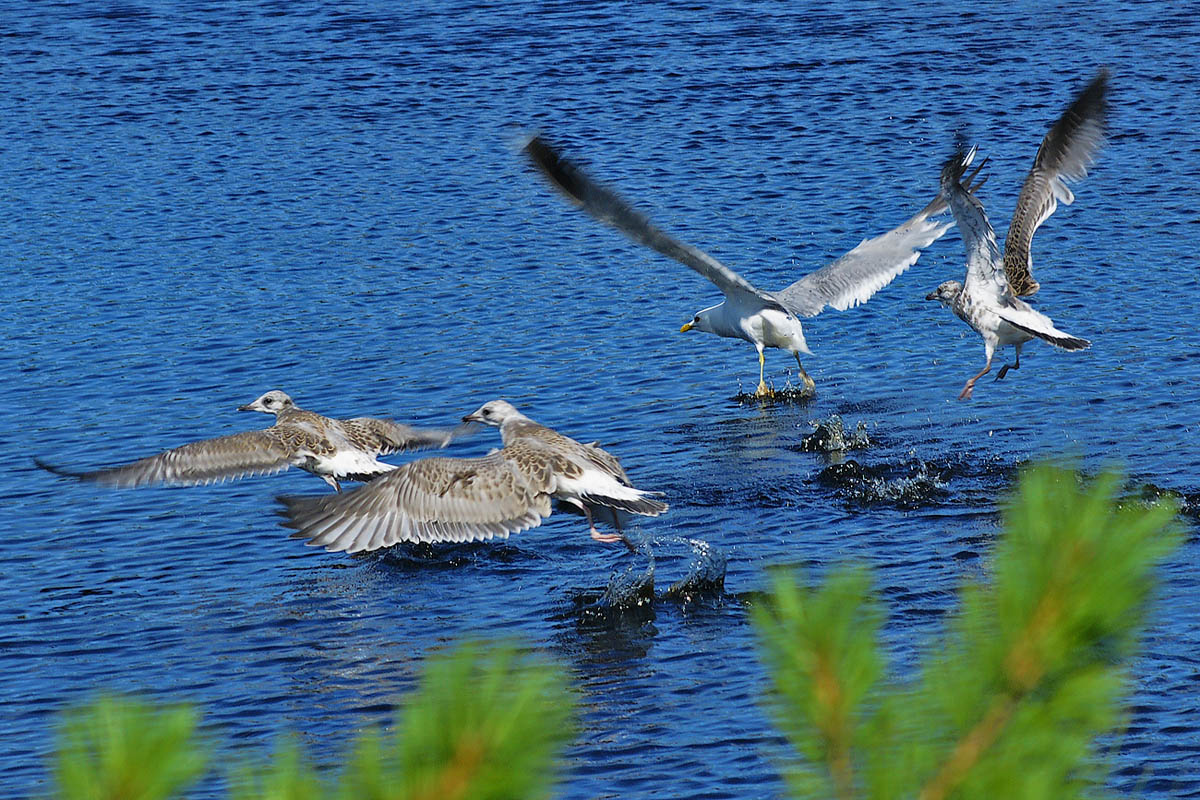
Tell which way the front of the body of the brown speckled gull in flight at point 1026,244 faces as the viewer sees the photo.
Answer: to the viewer's left

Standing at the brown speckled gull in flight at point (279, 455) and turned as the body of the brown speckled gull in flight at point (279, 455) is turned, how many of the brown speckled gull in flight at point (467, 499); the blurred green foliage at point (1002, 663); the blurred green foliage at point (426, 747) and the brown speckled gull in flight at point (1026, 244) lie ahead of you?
0

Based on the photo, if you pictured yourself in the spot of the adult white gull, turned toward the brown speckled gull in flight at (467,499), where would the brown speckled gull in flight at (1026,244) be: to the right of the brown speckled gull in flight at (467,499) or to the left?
left

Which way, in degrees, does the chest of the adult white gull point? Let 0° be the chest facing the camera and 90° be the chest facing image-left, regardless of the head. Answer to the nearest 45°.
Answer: approximately 135°

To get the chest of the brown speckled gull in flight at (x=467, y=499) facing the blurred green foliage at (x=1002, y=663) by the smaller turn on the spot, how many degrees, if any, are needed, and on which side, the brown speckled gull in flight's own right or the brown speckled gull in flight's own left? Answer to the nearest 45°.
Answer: approximately 135° to the brown speckled gull in flight's own left

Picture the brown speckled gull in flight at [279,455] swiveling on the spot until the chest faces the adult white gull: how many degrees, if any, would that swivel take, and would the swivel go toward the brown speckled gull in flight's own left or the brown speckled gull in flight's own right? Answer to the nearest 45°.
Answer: approximately 90° to the brown speckled gull in flight's own right

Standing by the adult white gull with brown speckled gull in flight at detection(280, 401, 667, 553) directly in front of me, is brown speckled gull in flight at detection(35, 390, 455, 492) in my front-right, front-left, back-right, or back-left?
front-right

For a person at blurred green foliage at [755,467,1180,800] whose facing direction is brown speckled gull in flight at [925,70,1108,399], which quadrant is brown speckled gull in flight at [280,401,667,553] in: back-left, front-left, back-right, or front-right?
front-left

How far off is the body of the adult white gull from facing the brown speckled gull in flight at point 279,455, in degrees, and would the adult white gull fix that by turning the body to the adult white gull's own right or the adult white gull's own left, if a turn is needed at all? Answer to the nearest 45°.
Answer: approximately 90° to the adult white gull's own left

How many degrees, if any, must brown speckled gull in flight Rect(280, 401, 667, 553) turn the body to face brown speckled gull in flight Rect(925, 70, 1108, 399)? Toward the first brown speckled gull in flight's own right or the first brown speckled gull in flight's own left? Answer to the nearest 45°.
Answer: approximately 90° to the first brown speckled gull in flight's own right

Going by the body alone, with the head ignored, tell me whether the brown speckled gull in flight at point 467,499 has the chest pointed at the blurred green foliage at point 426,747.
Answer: no

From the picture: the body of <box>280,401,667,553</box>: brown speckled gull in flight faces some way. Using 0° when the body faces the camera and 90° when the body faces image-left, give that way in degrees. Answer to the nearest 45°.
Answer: approximately 135°

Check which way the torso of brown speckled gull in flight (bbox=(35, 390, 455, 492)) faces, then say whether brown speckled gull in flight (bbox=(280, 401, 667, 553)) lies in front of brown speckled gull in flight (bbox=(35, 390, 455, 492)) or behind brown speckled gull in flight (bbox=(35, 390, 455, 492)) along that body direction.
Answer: behind

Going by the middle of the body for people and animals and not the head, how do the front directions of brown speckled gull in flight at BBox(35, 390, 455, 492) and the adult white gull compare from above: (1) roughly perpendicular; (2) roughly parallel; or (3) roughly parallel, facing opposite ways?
roughly parallel

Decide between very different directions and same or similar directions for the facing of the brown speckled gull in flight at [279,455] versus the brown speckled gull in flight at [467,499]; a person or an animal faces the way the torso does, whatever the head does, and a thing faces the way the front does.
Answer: same or similar directions

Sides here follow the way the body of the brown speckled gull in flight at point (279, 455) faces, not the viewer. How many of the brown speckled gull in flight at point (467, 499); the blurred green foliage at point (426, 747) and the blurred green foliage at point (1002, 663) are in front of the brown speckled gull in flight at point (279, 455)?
0

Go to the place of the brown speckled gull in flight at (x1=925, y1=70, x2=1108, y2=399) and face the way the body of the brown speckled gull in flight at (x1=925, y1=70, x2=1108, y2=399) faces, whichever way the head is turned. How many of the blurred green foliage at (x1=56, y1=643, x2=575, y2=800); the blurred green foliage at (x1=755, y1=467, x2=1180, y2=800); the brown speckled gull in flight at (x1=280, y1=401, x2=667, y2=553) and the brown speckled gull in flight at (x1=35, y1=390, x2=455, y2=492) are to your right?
0

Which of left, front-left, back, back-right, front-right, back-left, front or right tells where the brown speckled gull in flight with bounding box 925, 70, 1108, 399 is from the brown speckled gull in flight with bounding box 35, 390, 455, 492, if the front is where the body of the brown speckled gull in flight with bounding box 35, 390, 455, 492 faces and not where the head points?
back-right

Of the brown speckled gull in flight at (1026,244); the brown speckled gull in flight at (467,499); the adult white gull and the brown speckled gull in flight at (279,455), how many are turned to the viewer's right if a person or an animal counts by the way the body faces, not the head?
0

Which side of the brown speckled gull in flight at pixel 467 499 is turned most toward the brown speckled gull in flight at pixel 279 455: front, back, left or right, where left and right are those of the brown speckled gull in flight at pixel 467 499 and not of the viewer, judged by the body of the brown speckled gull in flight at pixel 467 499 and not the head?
front

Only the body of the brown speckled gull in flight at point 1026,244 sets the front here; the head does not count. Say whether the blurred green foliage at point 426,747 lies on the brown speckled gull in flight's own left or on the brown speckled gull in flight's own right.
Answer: on the brown speckled gull in flight's own left
